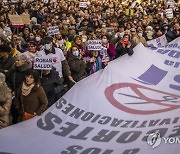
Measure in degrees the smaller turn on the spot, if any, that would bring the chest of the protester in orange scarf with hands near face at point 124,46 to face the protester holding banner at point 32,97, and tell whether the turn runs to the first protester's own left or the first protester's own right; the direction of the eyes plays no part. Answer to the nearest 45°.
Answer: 0° — they already face them

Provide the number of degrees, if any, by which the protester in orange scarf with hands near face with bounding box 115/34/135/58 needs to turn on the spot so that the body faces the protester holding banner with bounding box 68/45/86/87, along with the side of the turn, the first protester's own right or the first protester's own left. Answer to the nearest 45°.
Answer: approximately 45° to the first protester's own right

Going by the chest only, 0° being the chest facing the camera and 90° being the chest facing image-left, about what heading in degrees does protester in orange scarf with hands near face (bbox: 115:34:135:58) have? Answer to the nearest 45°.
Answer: approximately 0°

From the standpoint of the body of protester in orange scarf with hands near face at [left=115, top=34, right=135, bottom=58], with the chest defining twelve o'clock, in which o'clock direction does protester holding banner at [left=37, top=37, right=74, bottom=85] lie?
protester holding banner at [left=37, top=37, right=74, bottom=85] is roughly at 1 o'clock from protester in orange scarf with hands near face at [left=115, top=34, right=135, bottom=58].

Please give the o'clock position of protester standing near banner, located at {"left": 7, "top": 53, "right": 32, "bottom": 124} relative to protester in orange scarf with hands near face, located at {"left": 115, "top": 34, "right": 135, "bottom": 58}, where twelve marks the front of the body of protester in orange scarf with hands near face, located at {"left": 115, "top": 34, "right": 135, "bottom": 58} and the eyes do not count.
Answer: protester standing near banner, located at {"left": 7, "top": 53, "right": 32, "bottom": 124} is roughly at 1 o'clock from protester in orange scarf with hands near face, located at {"left": 115, "top": 34, "right": 135, "bottom": 58}.
